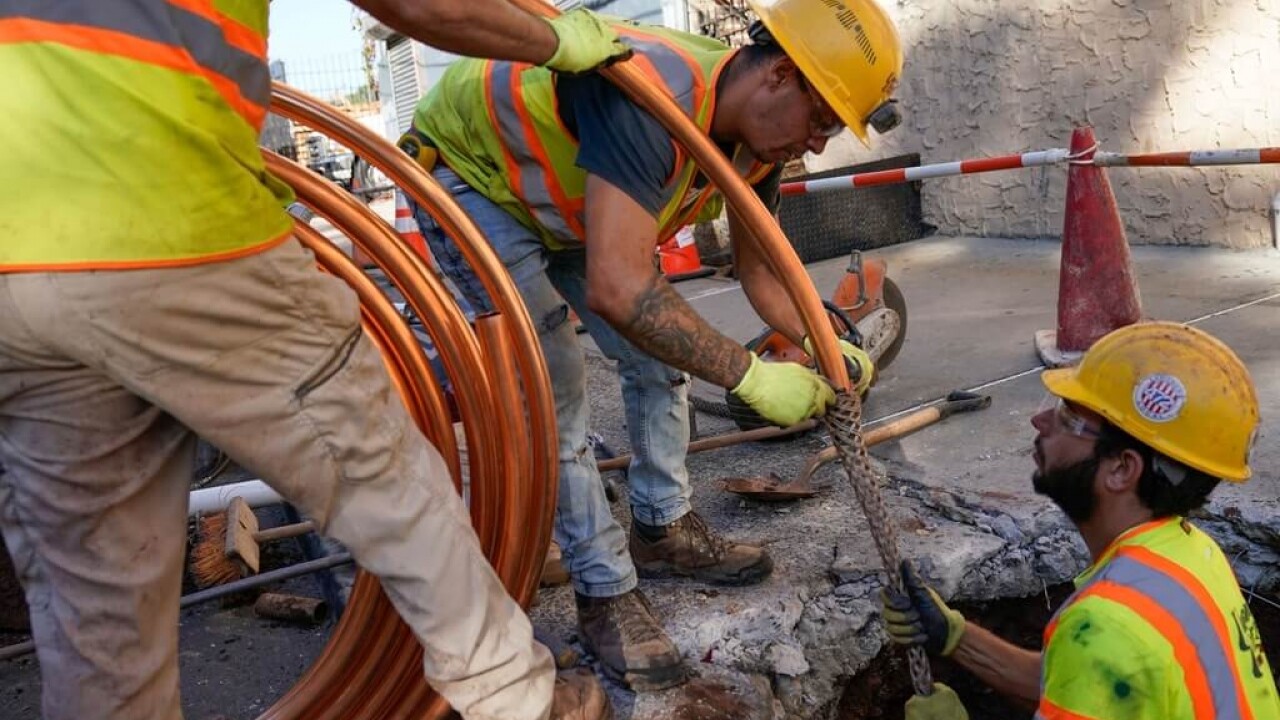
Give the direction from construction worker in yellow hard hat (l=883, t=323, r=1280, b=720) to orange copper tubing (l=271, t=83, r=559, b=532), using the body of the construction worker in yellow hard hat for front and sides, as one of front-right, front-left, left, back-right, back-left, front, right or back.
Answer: front

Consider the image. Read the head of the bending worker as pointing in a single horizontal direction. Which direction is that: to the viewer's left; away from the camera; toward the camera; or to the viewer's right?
to the viewer's right

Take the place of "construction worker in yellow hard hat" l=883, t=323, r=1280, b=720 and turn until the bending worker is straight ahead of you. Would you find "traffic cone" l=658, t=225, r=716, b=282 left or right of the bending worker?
right

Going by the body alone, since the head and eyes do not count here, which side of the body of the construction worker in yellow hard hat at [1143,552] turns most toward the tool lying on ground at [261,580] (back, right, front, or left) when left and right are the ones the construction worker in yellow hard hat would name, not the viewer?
front

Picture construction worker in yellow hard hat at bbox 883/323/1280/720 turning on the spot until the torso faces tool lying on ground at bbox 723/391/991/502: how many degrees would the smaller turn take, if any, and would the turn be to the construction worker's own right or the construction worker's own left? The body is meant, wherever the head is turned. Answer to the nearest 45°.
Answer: approximately 45° to the construction worker's own right

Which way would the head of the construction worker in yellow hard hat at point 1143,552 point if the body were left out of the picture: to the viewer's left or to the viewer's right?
to the viewer's left

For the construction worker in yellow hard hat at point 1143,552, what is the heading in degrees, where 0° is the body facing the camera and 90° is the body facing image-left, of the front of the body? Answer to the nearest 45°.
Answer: approximately 90°

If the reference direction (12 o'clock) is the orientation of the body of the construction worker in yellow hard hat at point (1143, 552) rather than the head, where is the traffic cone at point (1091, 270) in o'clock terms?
The traffic cone is roughly at 3 o'clock from the construction worker in yellow hard hat.

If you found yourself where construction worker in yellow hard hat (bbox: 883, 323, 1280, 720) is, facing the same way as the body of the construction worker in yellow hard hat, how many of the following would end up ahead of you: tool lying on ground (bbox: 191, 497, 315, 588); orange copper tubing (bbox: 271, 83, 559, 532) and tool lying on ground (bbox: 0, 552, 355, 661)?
3

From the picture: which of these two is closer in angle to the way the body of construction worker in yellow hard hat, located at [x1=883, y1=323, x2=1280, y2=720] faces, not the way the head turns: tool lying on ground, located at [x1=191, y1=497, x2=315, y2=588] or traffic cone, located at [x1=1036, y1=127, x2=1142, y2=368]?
the tool lying on ground

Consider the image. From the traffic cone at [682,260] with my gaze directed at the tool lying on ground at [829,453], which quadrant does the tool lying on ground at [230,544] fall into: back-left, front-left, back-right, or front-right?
front-right

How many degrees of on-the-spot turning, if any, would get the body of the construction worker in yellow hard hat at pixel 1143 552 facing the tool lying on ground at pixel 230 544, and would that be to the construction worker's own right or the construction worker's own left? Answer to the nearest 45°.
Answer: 0° — they already face it
